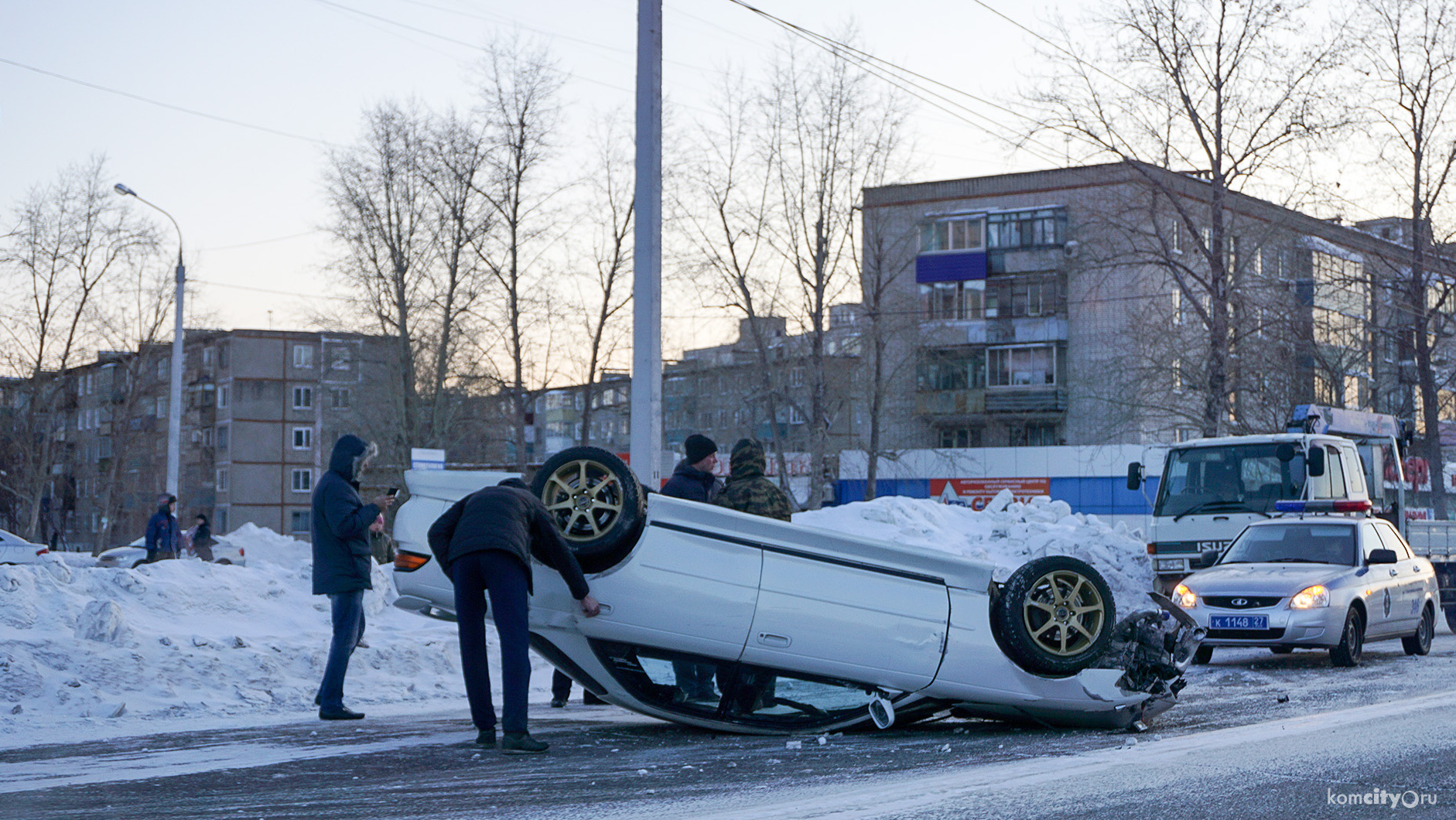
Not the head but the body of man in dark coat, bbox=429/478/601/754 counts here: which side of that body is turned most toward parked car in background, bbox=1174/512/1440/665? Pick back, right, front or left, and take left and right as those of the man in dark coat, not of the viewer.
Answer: front

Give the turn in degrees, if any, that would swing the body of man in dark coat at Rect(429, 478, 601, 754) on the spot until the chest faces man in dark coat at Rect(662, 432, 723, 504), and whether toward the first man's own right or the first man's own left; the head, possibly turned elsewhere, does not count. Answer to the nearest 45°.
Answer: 0° — they already face them

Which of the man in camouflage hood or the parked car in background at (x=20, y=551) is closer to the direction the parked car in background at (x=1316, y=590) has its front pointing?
the man in camouflage hood

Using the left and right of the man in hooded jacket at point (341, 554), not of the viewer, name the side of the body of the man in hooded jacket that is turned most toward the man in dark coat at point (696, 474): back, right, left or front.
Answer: front

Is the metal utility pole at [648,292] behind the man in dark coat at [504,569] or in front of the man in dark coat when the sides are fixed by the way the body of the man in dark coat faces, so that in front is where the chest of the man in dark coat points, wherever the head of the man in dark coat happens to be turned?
in front

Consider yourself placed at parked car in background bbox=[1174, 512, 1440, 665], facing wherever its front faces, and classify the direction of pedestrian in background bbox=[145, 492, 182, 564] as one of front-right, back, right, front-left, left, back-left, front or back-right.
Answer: front-right

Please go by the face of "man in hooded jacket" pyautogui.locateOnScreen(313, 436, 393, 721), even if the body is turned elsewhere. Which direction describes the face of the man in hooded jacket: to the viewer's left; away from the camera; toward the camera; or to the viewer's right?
to the viewer's right

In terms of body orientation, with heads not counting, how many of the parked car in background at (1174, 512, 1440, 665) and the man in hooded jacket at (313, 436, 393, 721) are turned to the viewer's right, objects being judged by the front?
1

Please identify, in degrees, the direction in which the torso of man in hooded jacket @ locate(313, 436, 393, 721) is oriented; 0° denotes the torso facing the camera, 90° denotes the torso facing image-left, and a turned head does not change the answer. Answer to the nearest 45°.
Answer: approximately 270°

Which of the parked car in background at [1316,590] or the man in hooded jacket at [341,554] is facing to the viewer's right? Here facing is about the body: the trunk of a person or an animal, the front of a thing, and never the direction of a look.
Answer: the man in hooded jacket

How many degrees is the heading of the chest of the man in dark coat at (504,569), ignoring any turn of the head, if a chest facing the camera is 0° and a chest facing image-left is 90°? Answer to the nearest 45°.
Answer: approximately 225°

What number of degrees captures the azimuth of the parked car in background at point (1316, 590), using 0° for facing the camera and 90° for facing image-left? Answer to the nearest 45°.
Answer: approximately 45°

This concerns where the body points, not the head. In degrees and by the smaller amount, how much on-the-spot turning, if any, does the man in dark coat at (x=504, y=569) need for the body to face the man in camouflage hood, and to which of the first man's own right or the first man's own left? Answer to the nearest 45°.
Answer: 0° — they already face them
